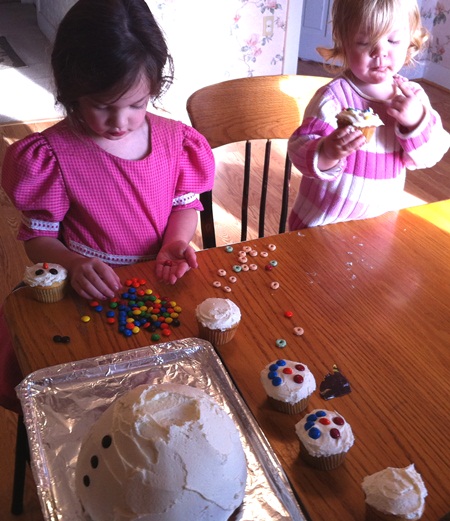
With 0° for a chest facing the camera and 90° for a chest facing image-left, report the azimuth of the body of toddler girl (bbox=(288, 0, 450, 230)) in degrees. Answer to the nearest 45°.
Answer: approximately 0°

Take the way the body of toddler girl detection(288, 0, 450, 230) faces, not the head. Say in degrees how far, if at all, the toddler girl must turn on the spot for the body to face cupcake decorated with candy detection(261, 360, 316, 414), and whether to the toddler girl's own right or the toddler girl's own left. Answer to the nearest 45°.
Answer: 0° — they already face it

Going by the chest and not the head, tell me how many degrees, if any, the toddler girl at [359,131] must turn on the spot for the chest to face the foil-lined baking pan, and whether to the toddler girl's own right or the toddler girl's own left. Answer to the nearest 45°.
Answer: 0° — they already face it

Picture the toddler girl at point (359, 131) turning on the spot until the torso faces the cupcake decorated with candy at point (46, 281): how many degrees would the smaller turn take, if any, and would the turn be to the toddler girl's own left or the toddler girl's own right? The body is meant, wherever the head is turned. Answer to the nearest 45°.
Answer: approximately 45° to the toddler girl's own right

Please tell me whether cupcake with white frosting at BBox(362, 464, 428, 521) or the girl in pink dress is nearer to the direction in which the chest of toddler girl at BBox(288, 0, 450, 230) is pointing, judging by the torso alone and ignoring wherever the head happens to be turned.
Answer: the cupcake with white frosting

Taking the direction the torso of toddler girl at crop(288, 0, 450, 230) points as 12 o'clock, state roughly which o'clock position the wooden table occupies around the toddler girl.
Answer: The wooden table is roughly at 12 o'clock from the toddler girl.
